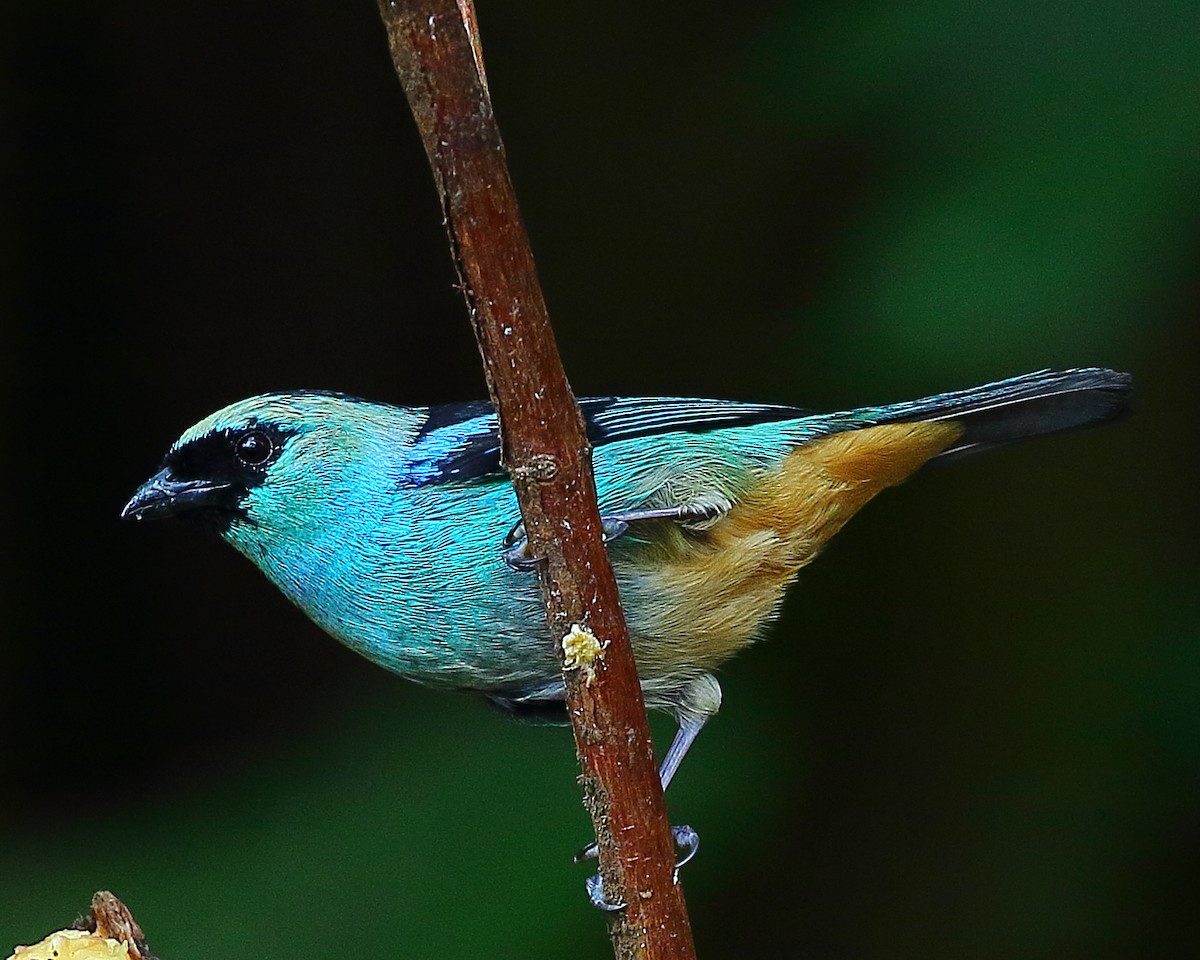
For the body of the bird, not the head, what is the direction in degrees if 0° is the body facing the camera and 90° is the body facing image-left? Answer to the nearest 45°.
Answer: approximately 90°

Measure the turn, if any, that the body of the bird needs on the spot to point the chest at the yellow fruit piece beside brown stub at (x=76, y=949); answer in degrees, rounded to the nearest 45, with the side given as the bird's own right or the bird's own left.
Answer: approximately 45° to the bird's own left

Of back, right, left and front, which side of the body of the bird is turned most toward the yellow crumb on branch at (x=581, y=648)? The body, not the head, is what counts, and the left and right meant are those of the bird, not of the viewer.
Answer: left

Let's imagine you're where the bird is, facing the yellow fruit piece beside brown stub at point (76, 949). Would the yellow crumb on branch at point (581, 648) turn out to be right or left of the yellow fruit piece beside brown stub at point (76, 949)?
left
